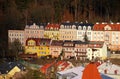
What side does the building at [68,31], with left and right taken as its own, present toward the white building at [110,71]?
front

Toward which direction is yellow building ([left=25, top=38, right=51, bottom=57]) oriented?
toward the camera

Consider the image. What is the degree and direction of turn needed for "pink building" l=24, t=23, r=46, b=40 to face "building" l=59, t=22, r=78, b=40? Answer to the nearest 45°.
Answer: approximately 90° to its left

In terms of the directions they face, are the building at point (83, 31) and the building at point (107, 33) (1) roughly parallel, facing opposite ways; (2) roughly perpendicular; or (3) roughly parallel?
roughly parallel

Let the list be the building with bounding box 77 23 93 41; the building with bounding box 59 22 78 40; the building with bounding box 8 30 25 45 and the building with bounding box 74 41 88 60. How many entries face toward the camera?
4

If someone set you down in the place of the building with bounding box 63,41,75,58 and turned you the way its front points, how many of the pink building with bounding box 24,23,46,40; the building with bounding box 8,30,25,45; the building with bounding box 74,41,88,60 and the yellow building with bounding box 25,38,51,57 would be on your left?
1

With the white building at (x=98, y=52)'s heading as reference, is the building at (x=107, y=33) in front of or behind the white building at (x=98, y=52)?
behind

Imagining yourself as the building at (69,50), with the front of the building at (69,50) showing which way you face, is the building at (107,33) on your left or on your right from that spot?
on your left

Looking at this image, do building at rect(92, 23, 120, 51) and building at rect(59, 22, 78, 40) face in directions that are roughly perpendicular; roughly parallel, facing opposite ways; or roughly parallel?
roughly parallel

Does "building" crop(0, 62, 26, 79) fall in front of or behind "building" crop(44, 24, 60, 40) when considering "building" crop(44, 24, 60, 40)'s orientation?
in front

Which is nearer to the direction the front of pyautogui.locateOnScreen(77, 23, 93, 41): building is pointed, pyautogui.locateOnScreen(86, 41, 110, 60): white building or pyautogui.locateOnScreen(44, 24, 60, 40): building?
the white building

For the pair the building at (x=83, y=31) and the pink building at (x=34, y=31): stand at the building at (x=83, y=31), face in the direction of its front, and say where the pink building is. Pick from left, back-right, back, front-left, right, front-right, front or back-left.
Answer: right

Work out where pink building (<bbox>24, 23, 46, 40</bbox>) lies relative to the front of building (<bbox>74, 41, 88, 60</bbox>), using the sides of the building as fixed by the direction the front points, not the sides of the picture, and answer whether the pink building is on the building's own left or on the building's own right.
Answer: on the building's own right

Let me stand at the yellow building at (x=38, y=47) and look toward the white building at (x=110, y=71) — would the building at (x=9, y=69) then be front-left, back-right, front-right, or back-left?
front-right

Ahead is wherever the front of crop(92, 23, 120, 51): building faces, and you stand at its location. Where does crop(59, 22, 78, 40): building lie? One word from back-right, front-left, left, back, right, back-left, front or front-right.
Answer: right

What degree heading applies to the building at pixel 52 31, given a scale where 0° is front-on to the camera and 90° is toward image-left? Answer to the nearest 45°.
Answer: approximately 0°

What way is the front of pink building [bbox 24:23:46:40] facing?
toward the camera
